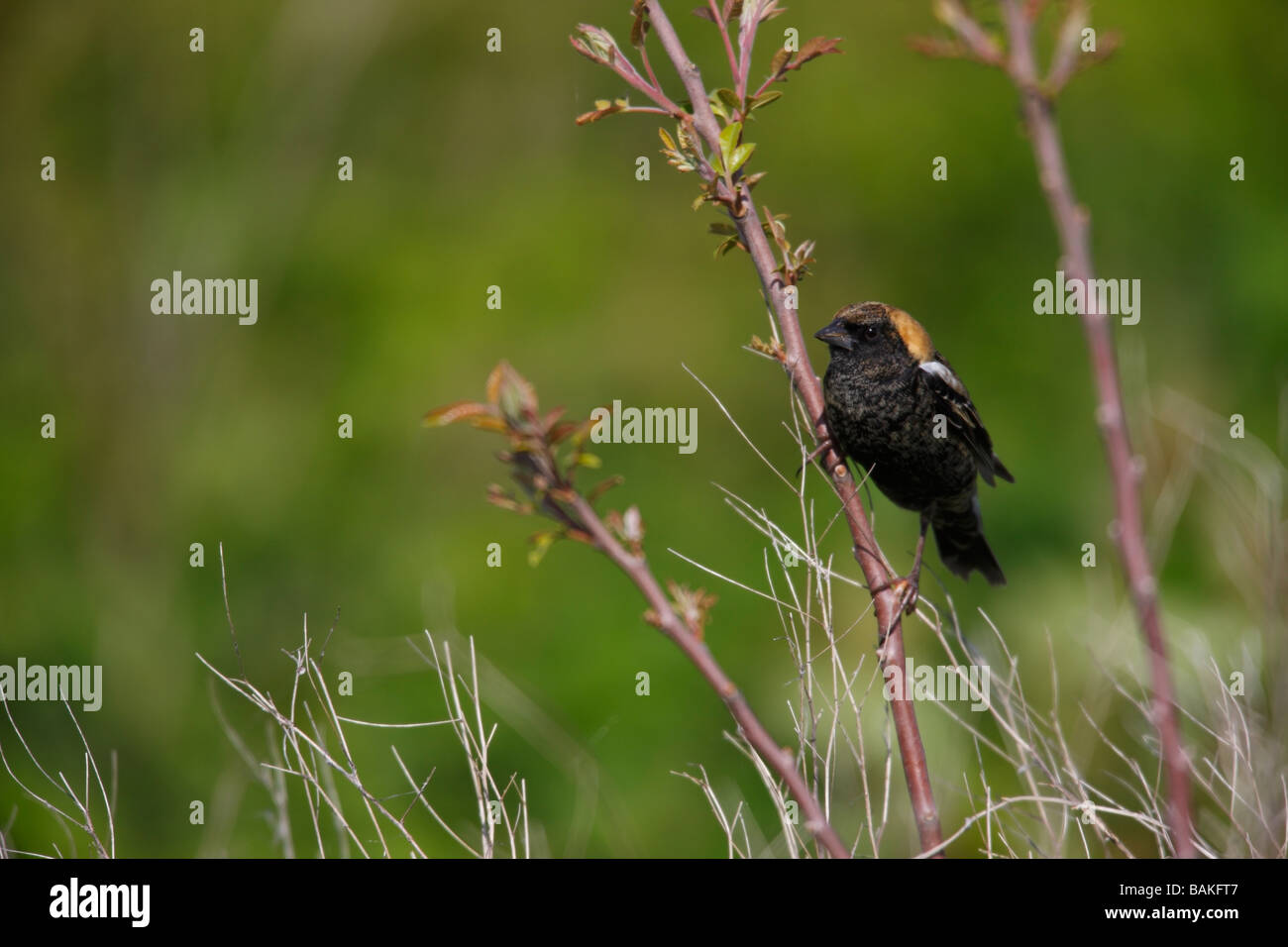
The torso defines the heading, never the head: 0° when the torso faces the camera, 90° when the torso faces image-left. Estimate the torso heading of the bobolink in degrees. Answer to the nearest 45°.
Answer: approximately 45°
